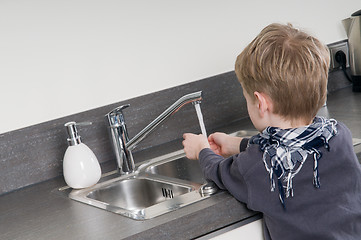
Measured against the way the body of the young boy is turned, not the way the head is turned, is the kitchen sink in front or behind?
in front

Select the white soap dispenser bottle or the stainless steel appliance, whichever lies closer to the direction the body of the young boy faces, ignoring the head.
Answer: the white soap dispenser bottle

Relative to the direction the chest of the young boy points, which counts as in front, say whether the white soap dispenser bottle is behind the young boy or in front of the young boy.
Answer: in front

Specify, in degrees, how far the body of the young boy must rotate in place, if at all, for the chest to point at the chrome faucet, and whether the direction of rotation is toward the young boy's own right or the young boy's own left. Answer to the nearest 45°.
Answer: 0° — they already face it

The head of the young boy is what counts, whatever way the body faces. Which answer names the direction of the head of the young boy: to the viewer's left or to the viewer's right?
to the viewer's left

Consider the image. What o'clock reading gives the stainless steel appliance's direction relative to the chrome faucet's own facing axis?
The stainless steel appliance is roughly at 11 o'clock from the chrome faucet.

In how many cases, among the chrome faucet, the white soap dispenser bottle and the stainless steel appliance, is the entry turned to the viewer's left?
1

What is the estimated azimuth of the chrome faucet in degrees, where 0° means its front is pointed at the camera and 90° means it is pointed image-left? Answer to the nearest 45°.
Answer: approximately 270°
